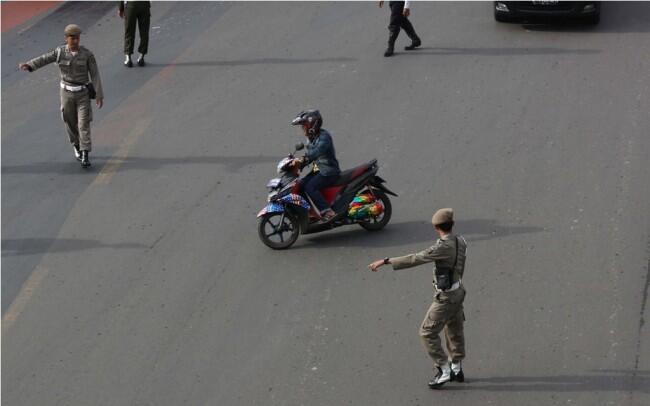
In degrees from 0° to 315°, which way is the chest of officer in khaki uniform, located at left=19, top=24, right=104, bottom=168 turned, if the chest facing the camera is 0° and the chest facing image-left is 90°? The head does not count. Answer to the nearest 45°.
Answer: approximately 0°

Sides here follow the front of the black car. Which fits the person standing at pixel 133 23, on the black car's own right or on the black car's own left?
on the black car's own right

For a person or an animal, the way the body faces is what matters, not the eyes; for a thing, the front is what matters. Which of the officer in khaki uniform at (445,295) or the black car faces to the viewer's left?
the officer in khaki uniform

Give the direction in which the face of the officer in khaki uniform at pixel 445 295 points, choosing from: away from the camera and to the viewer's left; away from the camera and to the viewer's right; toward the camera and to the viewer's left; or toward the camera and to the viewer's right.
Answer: away from the camera and to the viewer's left

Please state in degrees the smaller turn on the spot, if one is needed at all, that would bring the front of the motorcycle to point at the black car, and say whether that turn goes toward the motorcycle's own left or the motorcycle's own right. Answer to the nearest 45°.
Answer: approximately 180°

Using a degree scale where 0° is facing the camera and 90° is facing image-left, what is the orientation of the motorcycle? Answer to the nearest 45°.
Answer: approximately 45°

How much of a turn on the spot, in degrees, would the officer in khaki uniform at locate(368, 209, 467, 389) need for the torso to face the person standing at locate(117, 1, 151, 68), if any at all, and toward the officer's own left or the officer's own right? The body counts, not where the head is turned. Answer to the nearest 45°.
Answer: approximately 45° to the officer's own right

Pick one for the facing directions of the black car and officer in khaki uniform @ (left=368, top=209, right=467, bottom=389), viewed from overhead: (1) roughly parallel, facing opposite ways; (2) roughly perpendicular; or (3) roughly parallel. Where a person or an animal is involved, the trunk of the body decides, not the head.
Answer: roughly perpendicular

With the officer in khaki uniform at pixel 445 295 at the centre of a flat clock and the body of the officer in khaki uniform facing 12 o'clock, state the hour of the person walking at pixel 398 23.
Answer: The person walking is roughly at 3 o'clock from the officer in khaki uniform.

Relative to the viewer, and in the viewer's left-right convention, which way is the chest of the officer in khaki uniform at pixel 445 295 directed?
facing to the left of the viewer

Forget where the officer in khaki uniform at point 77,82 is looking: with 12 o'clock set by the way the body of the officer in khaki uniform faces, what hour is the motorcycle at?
The motorcycle is roughly at 11 o'clock from the officer in khaki uniform.

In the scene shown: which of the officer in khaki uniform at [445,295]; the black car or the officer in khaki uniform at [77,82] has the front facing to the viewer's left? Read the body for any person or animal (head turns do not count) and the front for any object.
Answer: the officer in khaki uniform at [445,295]
